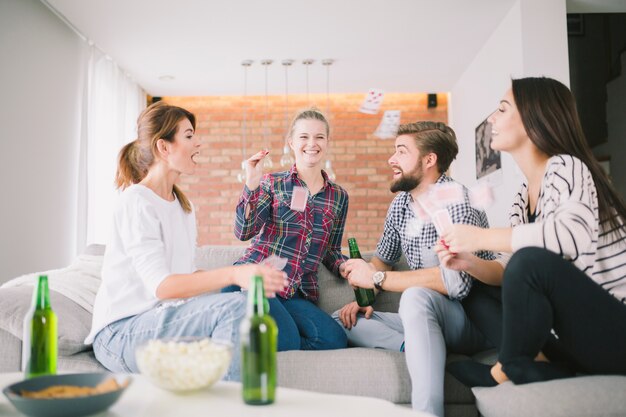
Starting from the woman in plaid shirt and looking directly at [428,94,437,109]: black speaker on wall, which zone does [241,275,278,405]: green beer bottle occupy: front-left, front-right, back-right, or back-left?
back-right

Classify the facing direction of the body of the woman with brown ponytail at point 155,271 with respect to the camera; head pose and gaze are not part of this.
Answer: to the viewer's right

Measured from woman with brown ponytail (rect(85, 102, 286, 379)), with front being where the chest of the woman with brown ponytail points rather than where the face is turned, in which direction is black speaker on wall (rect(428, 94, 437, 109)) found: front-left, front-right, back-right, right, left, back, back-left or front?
front-left

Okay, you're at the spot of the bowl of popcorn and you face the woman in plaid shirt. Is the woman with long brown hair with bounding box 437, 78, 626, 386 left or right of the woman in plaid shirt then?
right

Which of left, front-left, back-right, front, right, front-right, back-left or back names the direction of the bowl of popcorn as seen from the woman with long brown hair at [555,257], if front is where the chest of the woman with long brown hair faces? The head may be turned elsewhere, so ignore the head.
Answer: front-left

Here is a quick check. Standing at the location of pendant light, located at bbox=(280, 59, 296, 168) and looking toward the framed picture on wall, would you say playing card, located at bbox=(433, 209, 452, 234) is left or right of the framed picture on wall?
right

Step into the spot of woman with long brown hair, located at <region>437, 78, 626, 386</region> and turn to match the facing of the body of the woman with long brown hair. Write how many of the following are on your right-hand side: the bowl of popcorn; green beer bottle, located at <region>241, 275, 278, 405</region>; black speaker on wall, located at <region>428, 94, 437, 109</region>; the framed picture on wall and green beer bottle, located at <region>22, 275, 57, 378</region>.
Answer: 2

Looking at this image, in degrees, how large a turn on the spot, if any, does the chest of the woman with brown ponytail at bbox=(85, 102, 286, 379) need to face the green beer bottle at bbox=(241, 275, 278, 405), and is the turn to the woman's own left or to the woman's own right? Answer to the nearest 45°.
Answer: approximately 90° to the woman's own right

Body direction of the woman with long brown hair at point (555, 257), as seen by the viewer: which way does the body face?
to the viewer's left

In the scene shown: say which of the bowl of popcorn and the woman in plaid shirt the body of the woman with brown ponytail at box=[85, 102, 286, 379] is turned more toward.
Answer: the woman in plaid shirt

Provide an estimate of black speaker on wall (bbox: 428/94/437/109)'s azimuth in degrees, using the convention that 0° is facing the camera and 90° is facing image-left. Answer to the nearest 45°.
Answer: approximately 0°

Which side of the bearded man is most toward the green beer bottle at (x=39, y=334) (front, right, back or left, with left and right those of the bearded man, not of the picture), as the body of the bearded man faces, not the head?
front

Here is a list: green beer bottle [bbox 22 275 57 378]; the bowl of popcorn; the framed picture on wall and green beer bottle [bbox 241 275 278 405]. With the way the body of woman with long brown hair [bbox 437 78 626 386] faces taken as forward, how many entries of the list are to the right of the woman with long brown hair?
1
